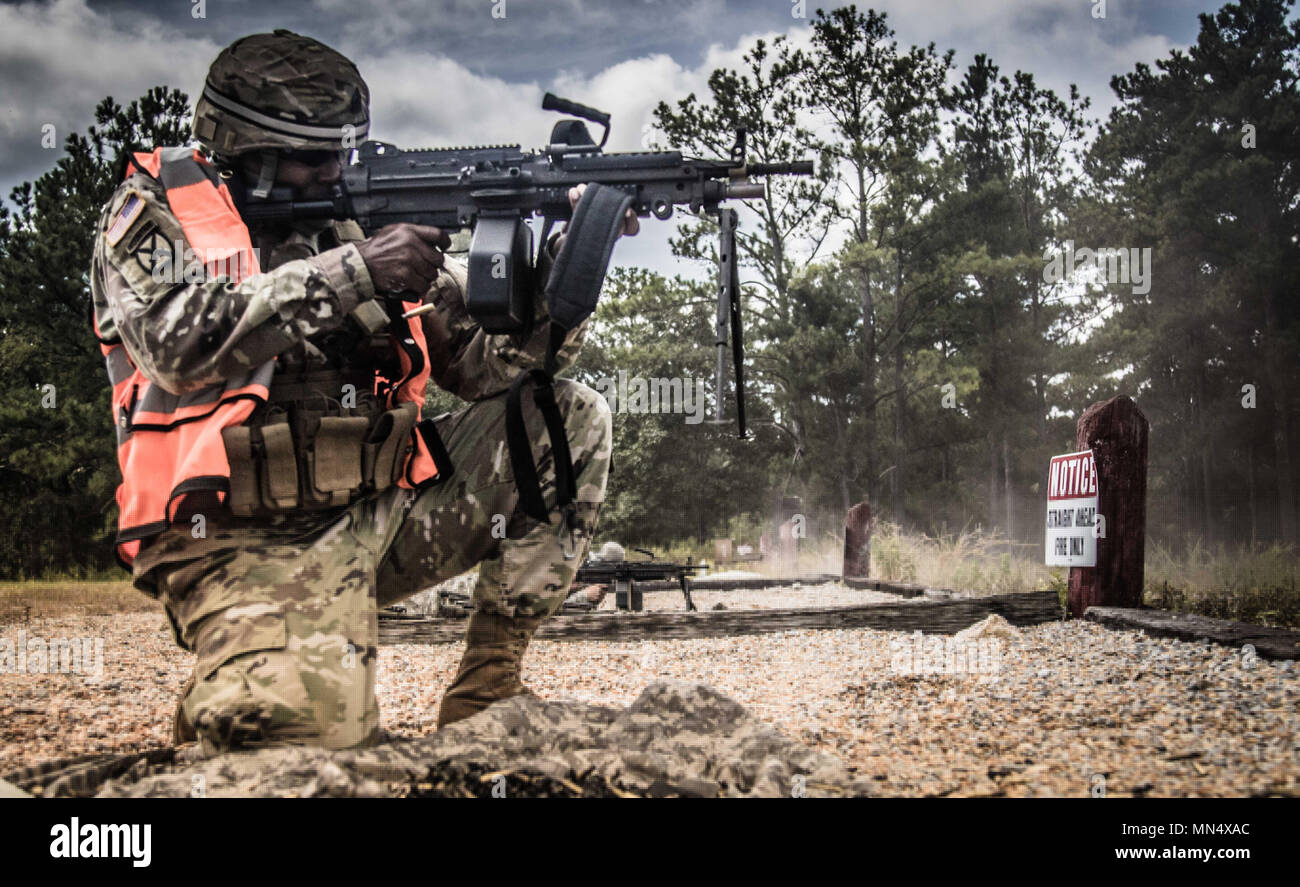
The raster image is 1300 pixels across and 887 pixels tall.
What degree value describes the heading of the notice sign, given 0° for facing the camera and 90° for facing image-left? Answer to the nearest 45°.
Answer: approximately 45°

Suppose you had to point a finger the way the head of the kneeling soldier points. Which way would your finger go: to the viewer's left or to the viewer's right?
to the viewer's right
